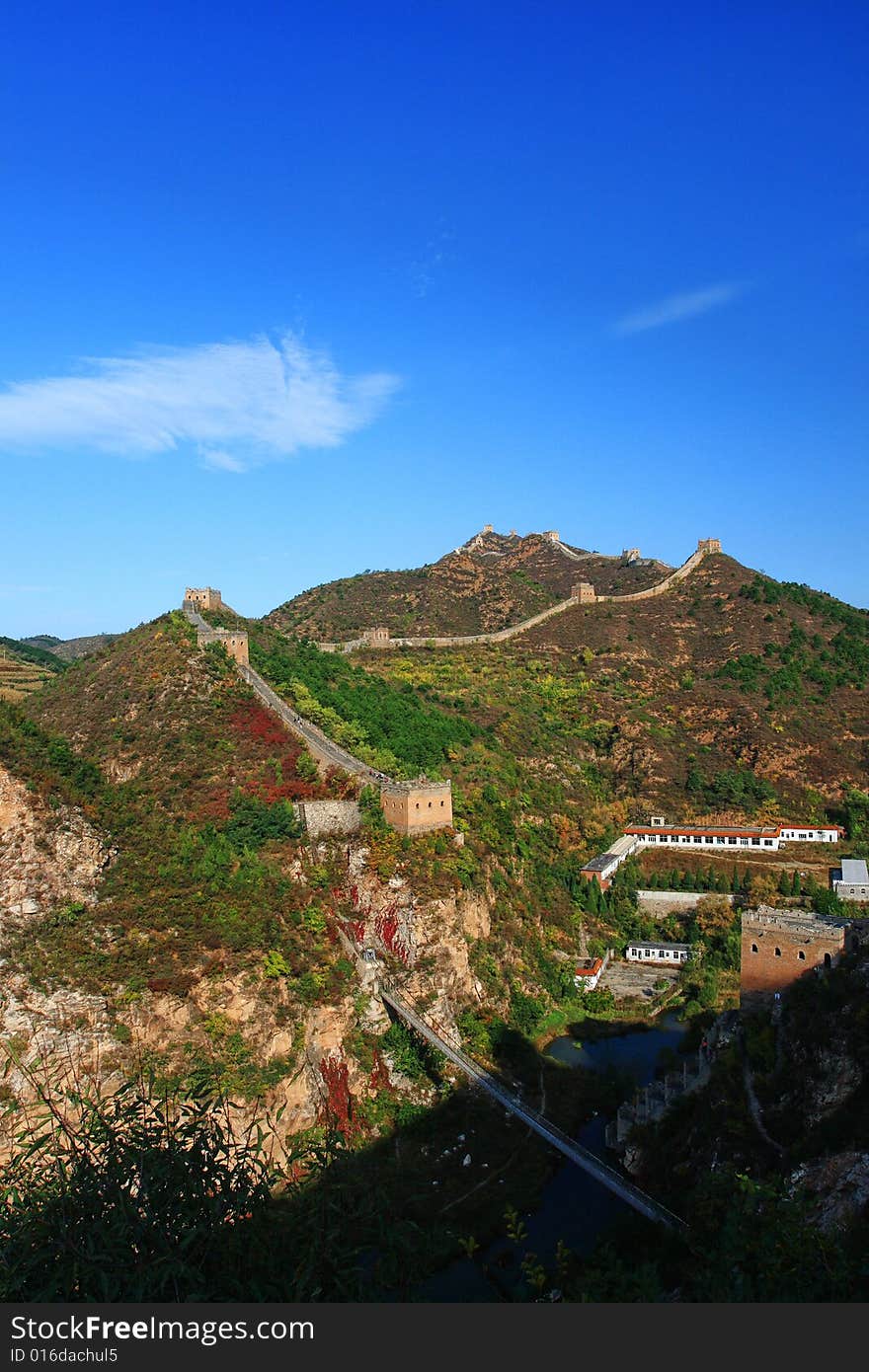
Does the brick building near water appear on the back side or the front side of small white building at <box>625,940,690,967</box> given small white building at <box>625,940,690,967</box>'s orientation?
on the front side

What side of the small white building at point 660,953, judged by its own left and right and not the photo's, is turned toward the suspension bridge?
front

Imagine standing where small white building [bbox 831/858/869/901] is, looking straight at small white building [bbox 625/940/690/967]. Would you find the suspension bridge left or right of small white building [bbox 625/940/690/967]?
left

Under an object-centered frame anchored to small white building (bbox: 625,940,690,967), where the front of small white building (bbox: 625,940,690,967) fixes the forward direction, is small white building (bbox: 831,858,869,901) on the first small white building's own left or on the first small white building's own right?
on the first small white building's own left

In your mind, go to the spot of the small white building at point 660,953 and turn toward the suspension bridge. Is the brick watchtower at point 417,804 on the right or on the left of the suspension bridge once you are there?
right

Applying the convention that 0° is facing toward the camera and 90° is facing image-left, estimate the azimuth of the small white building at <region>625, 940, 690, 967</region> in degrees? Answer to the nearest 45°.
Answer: approximately 0°

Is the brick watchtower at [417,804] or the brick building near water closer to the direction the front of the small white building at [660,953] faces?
the brick building near water

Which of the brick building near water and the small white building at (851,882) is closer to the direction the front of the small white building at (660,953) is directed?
the brick building near water

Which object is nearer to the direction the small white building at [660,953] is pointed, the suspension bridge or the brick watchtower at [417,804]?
the suspension bridge
